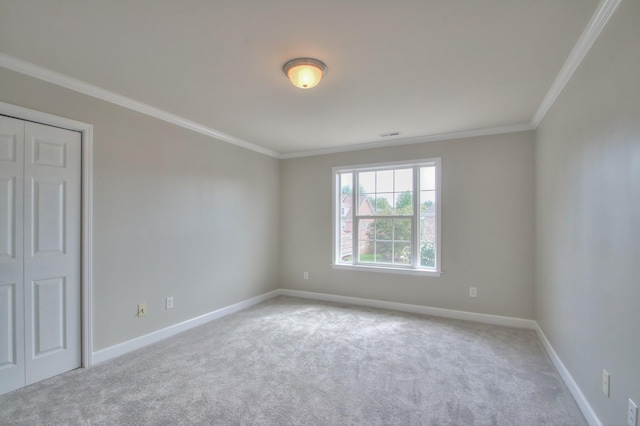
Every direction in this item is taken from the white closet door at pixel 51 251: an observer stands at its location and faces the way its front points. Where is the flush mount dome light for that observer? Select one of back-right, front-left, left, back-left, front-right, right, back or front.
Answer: front

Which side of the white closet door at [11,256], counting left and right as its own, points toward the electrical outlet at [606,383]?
front

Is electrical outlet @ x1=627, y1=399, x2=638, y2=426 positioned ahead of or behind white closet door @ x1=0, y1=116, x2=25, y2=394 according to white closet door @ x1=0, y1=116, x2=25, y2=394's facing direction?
ahead

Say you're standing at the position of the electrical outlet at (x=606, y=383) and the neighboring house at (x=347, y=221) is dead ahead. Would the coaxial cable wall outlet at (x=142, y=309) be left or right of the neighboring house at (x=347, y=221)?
left

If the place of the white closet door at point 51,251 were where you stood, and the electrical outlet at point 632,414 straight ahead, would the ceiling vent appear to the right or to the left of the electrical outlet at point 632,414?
left

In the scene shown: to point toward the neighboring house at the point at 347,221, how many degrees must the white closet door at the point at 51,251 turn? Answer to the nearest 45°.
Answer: approximately 45° to its left

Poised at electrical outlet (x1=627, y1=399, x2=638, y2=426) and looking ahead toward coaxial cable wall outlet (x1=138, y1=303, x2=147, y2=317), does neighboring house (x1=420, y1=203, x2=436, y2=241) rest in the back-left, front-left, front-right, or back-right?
front-right

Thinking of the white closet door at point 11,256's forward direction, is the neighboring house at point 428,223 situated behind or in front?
in front

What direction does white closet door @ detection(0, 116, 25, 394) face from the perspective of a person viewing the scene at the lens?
facing the viewer and to the right of the viewer

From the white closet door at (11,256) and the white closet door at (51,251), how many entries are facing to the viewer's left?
0

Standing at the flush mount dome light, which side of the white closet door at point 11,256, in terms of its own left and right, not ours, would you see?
front

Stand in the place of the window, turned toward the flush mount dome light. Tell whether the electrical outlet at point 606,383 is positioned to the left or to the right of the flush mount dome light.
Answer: left

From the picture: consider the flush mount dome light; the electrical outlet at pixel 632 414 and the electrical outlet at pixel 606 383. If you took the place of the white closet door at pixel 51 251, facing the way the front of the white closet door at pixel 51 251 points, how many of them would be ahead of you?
3

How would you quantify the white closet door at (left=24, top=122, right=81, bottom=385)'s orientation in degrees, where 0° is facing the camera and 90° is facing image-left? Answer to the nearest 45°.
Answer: approximately 315°
